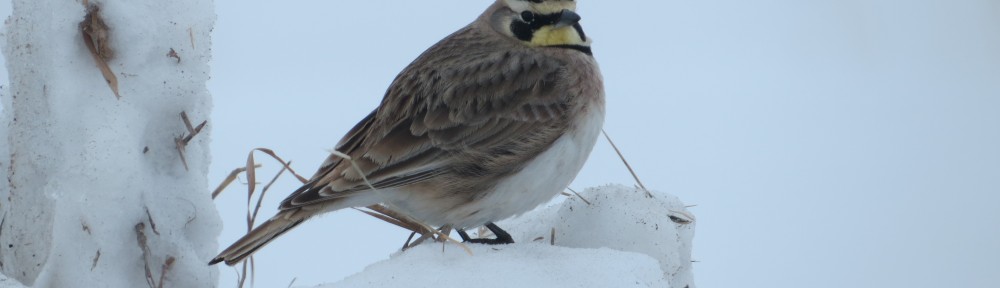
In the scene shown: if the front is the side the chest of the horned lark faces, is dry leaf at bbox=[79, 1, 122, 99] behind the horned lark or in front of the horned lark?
behind

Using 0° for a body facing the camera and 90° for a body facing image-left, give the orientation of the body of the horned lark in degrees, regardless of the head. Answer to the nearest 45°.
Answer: approximately 270°

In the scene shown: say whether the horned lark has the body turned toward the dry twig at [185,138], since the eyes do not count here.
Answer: no
